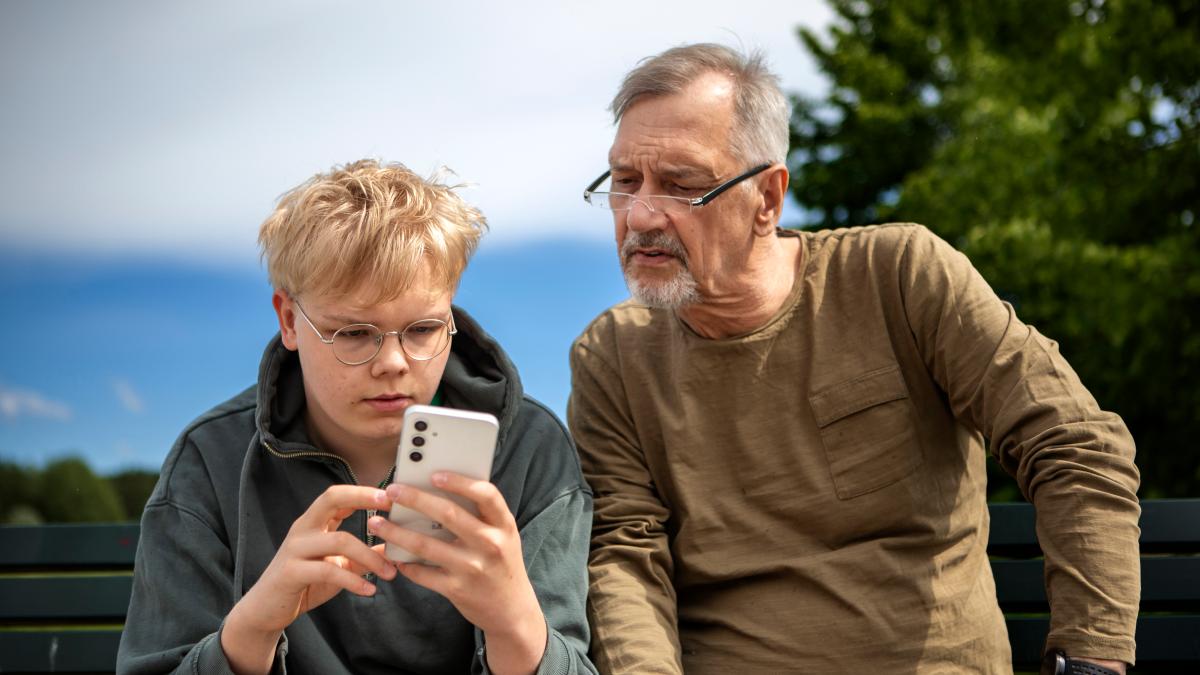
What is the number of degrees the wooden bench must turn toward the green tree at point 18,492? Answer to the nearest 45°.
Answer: approximately 135° to its right

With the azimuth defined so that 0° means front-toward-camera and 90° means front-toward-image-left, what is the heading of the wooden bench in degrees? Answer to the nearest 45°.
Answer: approximately 0°

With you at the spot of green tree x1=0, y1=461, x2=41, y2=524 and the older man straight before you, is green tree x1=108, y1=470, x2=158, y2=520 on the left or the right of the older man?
left

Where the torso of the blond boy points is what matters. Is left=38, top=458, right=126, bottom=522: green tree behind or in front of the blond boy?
behind

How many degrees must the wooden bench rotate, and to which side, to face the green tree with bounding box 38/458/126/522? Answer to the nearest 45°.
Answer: approximately 135° to its right

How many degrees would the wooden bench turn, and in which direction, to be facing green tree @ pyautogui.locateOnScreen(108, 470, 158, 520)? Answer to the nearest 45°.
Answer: approximately 180°

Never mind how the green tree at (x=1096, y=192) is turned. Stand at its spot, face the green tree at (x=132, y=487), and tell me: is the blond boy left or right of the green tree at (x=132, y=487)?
left

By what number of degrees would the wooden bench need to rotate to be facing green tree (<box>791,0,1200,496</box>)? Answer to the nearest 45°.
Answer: approximately 135° to its left

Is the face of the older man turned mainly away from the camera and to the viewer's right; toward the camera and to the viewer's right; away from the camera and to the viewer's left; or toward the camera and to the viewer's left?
toward the camera and to the viewer's left

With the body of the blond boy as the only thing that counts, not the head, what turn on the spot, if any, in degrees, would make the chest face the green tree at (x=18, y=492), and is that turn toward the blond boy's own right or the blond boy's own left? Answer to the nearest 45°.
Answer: approximately 180°

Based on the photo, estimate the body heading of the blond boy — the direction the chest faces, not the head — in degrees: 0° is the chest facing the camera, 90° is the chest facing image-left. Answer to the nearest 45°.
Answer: approximately 0°
